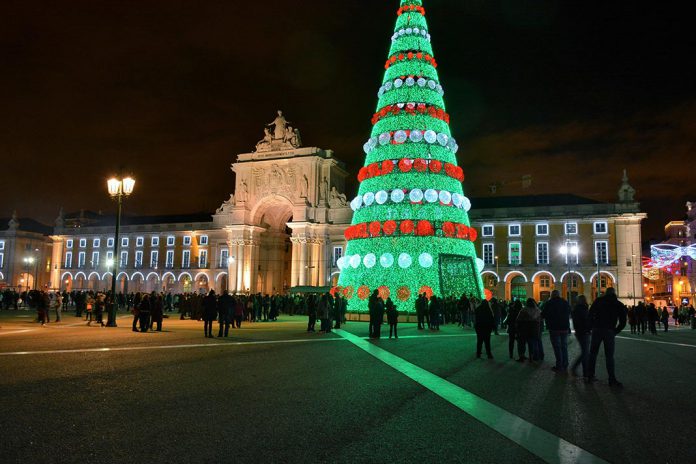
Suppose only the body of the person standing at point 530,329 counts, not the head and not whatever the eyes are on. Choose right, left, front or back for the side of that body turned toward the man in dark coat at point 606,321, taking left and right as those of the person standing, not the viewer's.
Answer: back

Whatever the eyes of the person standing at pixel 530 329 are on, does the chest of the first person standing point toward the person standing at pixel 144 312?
no

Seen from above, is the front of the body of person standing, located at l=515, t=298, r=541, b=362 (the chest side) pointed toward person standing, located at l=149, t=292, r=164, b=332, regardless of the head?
no

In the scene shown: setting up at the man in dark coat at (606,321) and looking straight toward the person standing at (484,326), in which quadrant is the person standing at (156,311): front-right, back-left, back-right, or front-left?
front-left

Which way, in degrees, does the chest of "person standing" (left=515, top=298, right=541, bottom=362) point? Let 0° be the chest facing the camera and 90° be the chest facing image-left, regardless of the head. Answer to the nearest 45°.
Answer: approximately 180°

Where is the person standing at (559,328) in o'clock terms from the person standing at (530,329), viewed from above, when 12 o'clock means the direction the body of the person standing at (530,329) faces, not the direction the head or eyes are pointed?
the person standing at (559,328) is roughly at 5 o'clock from the person standing at (530,329).

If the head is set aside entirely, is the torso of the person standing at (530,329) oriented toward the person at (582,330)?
no

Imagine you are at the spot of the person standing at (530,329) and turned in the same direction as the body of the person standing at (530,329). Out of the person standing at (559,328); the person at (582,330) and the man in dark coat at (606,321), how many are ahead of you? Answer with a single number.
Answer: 0

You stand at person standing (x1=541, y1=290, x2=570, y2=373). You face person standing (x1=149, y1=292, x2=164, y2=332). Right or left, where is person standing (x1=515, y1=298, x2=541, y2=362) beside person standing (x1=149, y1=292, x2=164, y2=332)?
right
